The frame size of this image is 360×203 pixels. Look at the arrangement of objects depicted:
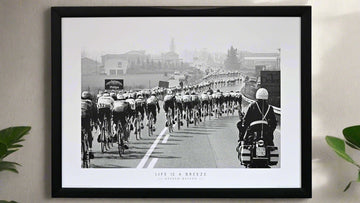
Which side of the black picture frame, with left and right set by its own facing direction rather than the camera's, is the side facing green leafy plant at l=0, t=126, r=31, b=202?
right

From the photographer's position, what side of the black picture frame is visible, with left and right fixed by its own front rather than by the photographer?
front
